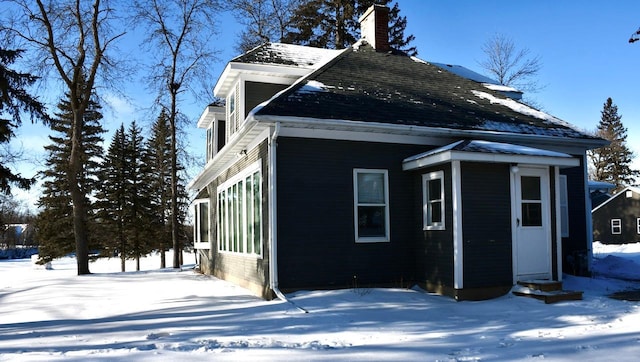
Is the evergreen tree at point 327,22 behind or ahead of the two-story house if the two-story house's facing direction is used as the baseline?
behind
